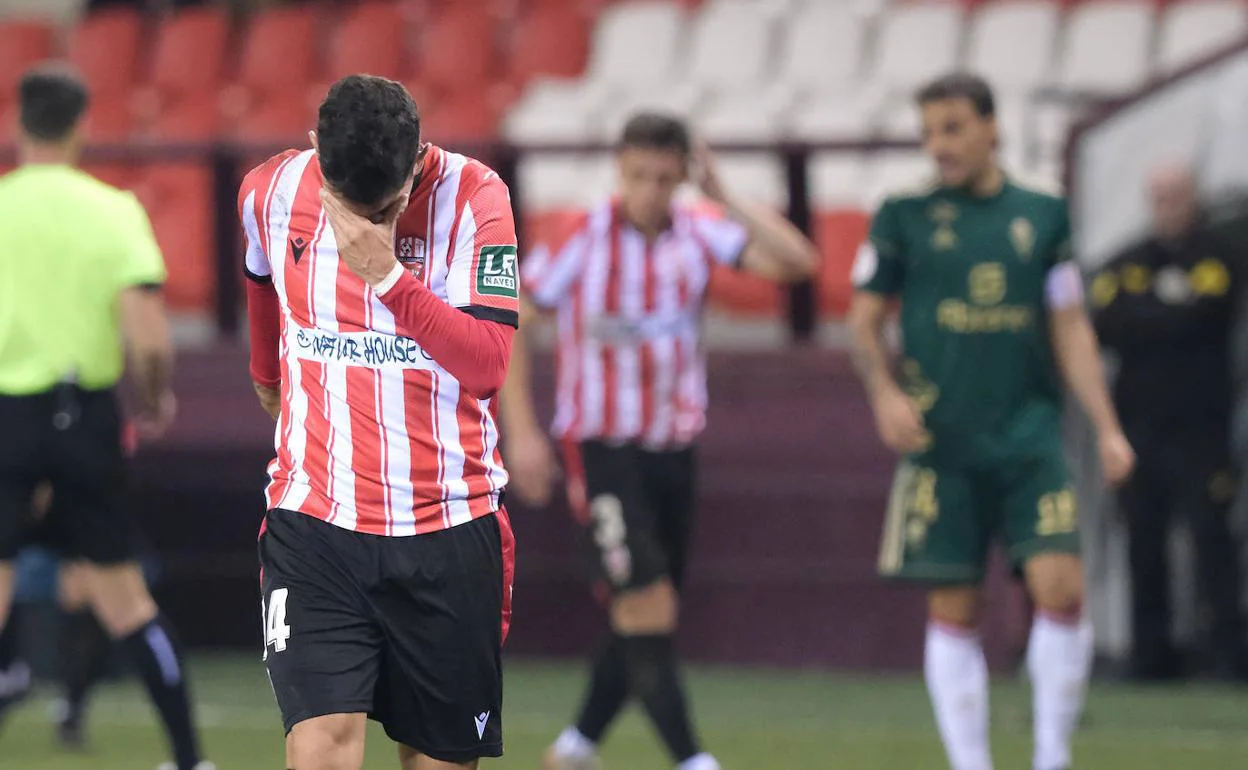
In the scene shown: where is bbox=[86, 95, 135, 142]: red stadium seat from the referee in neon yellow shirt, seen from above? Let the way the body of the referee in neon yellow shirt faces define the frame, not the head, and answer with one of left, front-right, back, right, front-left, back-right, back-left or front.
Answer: front

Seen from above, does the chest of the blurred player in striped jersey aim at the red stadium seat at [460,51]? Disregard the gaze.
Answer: no

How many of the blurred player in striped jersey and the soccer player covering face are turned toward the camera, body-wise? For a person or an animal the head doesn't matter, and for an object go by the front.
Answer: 2

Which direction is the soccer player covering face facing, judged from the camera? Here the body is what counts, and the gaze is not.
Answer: toward the camera

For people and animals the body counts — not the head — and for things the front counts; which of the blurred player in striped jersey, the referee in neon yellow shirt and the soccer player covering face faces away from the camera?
the referee in neon yellow shirt

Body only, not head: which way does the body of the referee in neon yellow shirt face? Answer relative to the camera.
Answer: away from the camera

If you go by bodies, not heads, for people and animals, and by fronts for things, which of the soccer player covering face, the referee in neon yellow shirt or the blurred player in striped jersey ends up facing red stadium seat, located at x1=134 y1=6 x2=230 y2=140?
the referee in neon yellow shirt

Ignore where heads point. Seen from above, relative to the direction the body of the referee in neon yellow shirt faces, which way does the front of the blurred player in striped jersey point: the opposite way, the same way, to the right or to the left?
the opposite way

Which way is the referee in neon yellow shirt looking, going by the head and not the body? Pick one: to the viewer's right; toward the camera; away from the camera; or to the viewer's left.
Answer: away from the camera

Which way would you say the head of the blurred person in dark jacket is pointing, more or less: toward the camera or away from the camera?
toward the camera

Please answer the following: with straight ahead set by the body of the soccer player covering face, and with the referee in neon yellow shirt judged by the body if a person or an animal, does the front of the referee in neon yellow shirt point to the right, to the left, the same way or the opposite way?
the opposite way

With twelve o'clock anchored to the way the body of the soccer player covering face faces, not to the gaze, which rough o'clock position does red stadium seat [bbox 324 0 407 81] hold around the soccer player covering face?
The red stadium seat is roughly at 6 o'clock from the soccer player covering face.

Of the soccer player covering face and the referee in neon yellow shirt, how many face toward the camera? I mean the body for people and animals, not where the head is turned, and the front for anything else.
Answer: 1

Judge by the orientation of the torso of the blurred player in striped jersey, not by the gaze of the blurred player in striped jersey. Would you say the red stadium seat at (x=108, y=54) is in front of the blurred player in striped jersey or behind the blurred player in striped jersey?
behind

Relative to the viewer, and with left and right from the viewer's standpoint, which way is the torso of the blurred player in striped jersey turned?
facing the viewer
